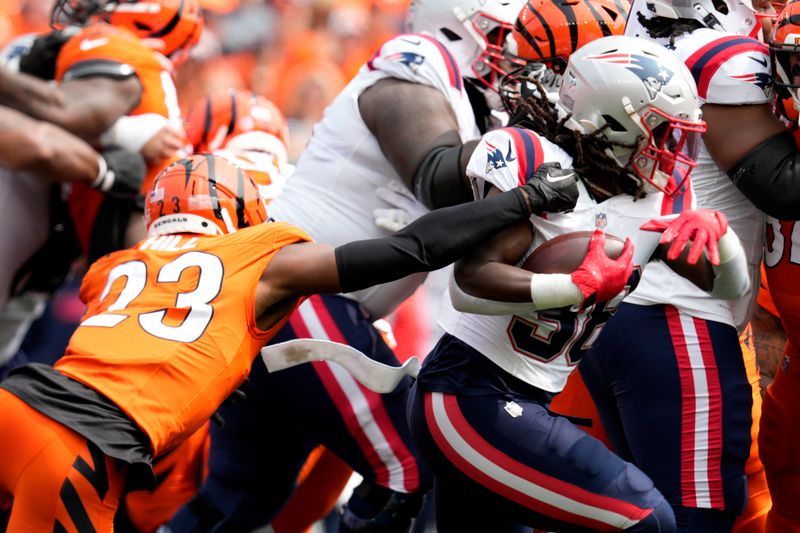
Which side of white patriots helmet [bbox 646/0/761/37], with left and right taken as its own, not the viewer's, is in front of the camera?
right

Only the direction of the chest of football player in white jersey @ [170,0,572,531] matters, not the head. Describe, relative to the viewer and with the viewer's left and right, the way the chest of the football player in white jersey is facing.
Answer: facing to the right of the viewer

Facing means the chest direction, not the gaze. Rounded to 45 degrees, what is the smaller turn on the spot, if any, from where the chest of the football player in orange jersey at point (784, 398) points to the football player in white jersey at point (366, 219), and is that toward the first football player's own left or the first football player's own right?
approximately 45° to the first football player's own right

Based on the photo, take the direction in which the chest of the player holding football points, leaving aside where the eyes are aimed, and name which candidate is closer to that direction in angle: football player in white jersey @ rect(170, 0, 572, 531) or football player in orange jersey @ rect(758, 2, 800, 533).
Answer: the football player in orange jersey

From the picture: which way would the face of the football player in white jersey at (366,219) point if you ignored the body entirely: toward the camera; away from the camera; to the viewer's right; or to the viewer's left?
to the viewer's right

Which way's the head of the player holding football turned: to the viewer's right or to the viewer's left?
to the viewer's right

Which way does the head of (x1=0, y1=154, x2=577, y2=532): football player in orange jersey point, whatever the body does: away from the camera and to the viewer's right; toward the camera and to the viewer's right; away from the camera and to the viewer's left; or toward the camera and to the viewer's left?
away from the camera and to the viewer's right

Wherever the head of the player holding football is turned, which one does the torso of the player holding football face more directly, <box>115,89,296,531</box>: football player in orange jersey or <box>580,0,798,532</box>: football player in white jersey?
the football player in white jersey

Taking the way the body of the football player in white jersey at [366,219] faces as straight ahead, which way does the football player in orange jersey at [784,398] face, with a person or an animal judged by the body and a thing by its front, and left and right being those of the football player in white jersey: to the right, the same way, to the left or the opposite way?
the opposite way

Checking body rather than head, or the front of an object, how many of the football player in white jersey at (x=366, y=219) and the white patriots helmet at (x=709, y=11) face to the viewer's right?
2

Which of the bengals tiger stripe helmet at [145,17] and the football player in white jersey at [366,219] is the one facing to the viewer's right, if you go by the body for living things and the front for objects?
the football player in white jersey
